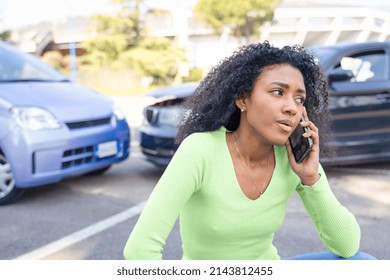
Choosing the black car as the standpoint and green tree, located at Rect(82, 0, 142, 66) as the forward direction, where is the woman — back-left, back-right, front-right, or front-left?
back-left

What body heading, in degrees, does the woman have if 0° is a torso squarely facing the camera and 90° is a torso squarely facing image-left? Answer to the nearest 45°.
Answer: approximately 315°

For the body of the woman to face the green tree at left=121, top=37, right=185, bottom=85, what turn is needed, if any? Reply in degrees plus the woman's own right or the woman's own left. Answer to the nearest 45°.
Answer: approximately 135° to the woman's own left

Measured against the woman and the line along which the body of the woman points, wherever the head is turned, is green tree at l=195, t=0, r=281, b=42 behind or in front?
behind

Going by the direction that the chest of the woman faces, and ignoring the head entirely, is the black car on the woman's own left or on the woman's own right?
on the woman's own left
